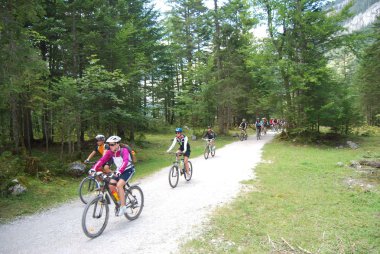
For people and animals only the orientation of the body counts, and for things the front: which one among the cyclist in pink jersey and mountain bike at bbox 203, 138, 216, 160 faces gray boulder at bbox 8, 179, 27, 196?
the mountain bike

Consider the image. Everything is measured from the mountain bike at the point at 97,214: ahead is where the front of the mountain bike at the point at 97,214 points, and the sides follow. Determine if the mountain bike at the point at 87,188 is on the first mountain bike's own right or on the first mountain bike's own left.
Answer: on the first mountain bike's own right

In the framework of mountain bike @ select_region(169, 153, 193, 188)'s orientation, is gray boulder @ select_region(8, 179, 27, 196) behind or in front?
in front

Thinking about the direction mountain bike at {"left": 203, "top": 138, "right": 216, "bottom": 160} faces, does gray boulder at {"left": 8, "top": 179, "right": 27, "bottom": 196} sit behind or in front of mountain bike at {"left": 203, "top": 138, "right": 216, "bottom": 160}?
in front

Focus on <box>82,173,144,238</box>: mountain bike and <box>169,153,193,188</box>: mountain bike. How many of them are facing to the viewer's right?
0

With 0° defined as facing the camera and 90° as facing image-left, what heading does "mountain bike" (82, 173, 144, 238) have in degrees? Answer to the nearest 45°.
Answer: approximately 45°

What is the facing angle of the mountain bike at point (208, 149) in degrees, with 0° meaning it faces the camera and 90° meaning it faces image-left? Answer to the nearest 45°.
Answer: approximately 45°

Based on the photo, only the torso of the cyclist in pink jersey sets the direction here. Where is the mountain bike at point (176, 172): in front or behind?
behind

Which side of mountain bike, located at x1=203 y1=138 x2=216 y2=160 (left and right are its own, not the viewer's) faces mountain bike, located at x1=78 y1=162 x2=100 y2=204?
front

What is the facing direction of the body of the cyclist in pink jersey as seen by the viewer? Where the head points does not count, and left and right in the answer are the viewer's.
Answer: facing the viewer and to the left of the viewer

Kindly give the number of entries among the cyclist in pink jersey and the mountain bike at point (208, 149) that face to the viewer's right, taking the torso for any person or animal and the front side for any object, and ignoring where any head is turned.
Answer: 0
